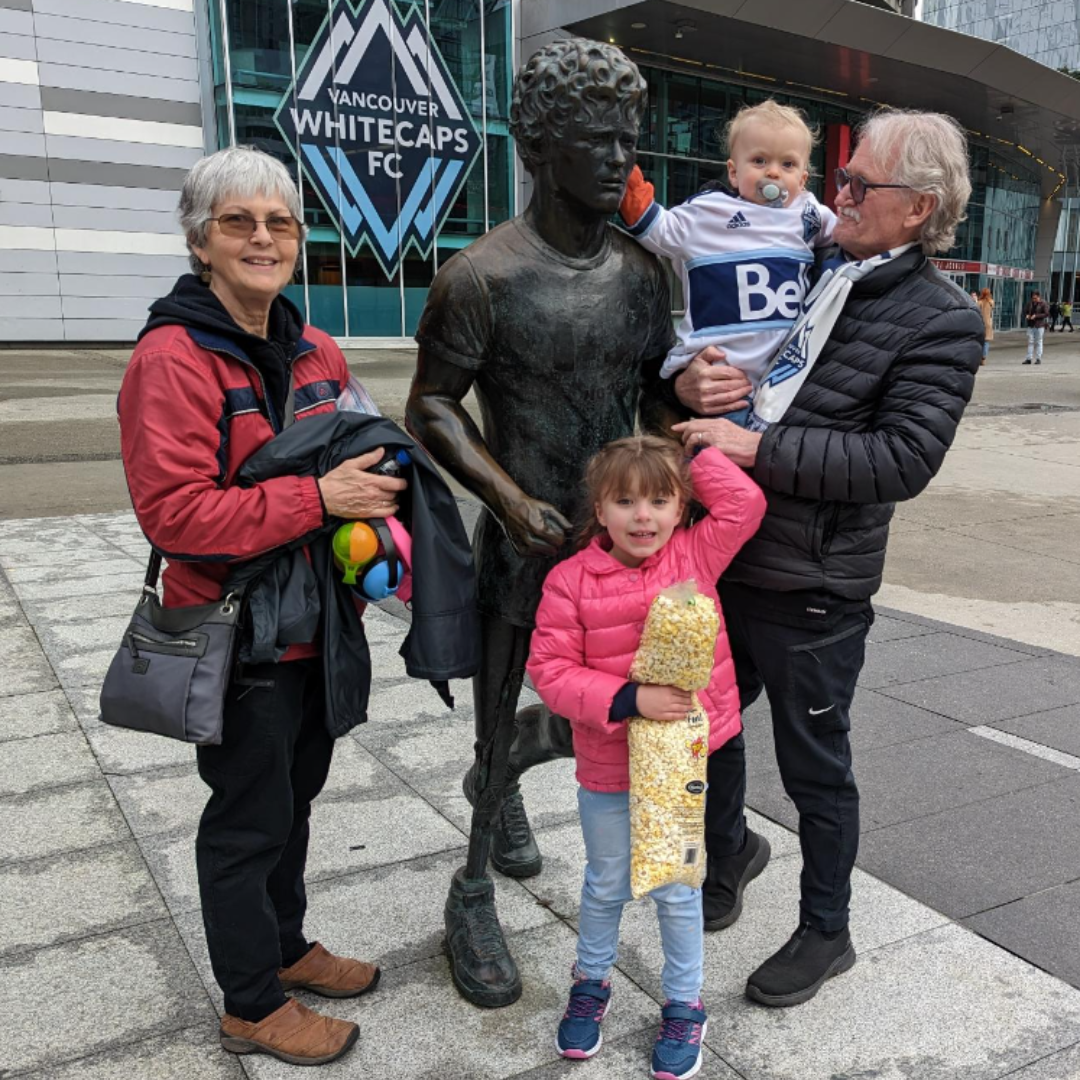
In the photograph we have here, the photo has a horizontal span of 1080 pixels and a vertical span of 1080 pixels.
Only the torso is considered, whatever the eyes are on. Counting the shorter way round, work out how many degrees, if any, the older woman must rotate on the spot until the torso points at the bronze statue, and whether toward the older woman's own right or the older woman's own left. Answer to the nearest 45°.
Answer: approximately 45° to the older woman's own left

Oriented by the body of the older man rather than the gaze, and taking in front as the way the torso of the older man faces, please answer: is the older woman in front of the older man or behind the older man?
in front

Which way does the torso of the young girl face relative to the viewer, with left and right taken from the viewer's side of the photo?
facing the viewer

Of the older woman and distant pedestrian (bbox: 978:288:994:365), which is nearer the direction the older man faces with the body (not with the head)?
the older woman

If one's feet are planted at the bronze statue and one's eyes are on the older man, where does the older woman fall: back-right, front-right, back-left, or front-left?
back-right

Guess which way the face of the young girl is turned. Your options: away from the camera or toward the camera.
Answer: toward the camera

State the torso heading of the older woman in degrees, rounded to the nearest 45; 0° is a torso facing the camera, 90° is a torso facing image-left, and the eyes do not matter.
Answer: approximately 315°

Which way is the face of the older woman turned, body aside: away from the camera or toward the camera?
toward the camera

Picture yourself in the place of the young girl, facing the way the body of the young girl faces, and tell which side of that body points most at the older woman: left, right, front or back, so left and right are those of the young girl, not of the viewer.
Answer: right
